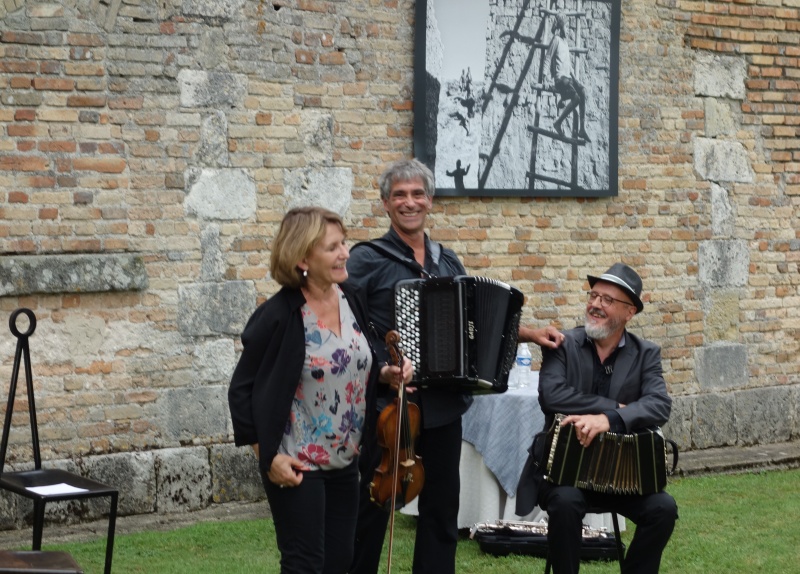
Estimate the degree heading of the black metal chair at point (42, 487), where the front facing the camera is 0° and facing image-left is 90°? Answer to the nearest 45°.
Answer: approximately 315°

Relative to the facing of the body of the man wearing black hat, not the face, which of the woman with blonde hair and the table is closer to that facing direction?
the woman with blonde hair

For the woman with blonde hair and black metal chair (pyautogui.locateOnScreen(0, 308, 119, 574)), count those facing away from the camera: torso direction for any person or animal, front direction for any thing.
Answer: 0

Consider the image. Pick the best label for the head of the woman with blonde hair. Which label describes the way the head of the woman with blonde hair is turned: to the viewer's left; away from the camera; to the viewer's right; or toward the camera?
to the viewer's right

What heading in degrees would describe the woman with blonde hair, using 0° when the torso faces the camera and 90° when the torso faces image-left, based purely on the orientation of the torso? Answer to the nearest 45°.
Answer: approximately 315°

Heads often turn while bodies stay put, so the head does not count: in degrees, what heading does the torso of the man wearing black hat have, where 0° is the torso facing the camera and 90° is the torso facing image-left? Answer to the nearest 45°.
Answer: approximately 0°

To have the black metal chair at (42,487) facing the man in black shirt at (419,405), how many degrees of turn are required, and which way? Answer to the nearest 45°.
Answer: approximately 45° to its left

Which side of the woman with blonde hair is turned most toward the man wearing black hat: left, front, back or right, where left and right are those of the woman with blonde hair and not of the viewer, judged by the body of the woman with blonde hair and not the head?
left

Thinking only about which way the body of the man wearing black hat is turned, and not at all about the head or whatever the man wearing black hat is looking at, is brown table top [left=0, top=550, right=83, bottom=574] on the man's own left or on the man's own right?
on the man's own right

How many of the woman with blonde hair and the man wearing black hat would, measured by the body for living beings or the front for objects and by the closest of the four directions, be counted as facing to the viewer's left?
0

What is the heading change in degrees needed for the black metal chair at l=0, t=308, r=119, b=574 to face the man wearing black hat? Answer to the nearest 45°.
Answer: approximately 45° to its left
